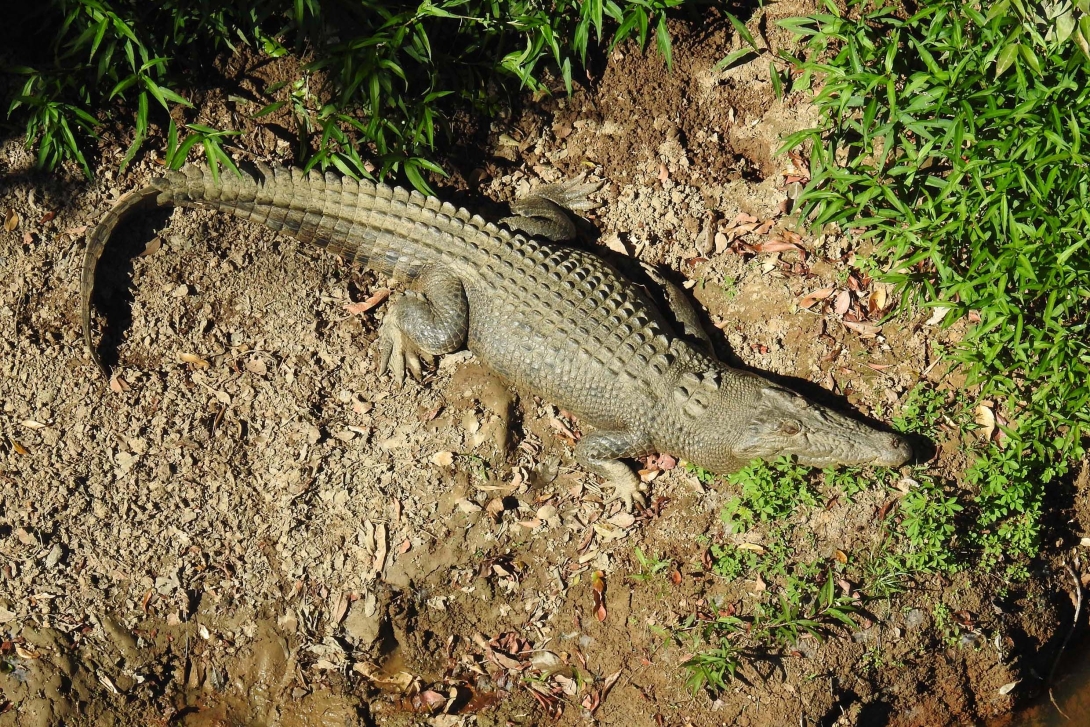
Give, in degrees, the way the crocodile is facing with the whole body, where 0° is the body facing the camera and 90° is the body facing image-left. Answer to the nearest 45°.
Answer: approximately 315°

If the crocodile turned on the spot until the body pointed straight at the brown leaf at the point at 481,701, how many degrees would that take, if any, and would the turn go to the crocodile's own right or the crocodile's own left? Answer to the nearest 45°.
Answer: approximately 45° to the crocodile's own right

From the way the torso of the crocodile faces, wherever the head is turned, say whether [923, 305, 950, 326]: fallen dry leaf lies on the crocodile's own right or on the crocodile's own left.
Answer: on the crocodile's own left

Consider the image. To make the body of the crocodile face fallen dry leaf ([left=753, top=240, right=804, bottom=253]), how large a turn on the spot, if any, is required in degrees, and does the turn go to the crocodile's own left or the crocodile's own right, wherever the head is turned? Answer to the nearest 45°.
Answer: approximately 90° to the crocodile's own left

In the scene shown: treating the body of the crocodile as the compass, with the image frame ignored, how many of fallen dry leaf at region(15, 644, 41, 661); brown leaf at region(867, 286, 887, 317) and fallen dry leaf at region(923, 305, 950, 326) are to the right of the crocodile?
1

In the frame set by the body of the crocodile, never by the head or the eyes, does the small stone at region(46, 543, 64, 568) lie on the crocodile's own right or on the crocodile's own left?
on the crocodile's own right

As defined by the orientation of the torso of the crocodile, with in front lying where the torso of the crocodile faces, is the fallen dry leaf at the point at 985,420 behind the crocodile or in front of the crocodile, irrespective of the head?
in front
